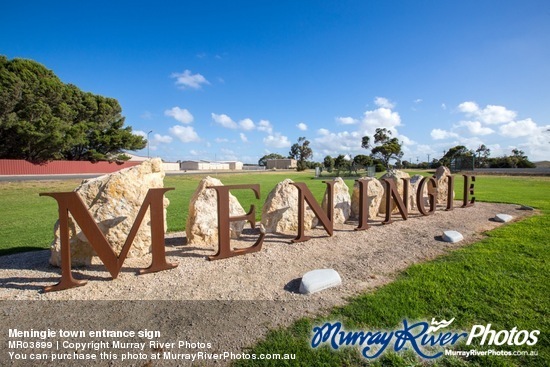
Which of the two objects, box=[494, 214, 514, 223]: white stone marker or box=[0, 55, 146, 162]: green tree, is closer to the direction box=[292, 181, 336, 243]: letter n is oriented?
the white stone marker

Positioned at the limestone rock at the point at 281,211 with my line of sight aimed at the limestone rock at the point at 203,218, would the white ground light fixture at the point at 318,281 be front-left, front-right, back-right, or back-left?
front-left

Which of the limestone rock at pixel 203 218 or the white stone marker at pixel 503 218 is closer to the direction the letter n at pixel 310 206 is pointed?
the white stone marker

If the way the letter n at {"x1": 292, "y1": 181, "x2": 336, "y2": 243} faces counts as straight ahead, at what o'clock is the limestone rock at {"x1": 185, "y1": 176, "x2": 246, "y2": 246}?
The limestone rock is roughly at 4 o'clock from the letter n.

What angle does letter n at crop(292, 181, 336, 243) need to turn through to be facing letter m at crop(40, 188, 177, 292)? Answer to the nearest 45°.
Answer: approximately 90° to its right

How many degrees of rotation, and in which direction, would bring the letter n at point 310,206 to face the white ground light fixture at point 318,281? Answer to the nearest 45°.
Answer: approximately 45° to its right

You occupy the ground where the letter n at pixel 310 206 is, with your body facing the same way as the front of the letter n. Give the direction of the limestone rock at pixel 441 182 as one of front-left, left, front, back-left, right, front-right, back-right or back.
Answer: left

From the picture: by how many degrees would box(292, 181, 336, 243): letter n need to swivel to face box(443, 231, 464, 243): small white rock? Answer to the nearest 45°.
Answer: approximately 45° to its left

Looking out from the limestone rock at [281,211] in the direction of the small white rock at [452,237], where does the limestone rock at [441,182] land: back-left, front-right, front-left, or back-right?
front-left

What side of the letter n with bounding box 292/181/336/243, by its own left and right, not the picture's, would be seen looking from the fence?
back
